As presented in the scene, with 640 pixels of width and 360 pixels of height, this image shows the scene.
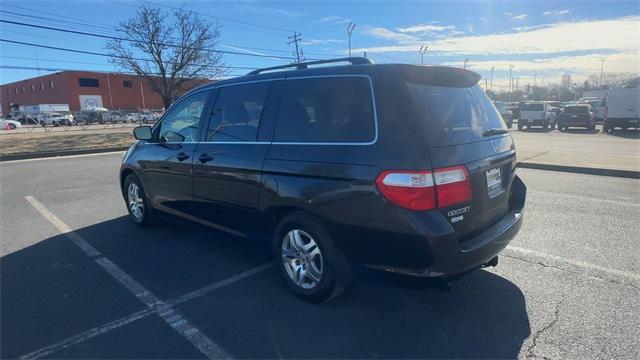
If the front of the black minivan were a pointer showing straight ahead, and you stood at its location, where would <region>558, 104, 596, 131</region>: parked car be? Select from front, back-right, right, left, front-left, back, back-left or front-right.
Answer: right

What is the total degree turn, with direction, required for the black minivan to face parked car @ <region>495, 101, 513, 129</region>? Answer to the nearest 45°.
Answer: approximately 90° to its right

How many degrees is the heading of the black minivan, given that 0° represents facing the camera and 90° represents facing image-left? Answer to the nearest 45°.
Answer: approximately 135°

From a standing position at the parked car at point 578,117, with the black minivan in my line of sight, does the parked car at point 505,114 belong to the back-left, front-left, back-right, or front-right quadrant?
front-right

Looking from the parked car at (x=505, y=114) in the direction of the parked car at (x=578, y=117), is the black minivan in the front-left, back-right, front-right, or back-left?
back-right

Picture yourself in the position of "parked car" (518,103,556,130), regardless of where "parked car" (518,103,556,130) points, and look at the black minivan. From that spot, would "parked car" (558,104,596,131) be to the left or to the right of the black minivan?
left

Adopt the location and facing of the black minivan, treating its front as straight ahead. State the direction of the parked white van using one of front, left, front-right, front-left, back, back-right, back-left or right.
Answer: right

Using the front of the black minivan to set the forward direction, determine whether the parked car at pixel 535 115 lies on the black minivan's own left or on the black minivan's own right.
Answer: on the black minivan's own right
